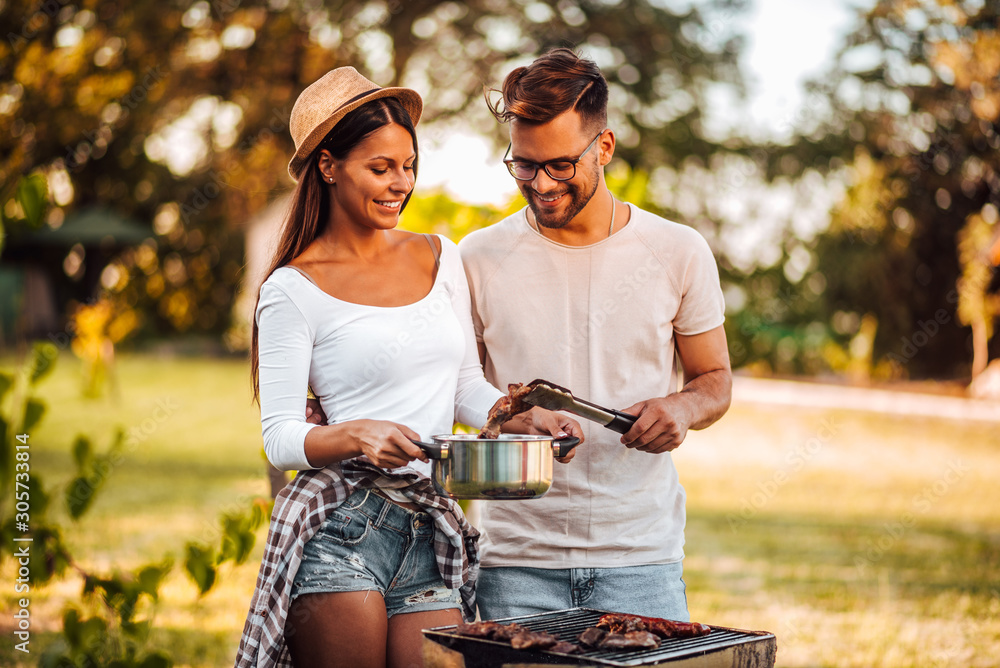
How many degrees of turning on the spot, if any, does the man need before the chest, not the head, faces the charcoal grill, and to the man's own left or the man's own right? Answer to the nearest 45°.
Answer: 0° — they already face it

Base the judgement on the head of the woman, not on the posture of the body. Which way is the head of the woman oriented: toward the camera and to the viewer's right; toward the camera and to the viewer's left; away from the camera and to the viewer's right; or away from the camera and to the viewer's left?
toward the camera and to the viewer's right

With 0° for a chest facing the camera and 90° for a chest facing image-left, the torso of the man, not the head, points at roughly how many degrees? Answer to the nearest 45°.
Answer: approximately 0°
